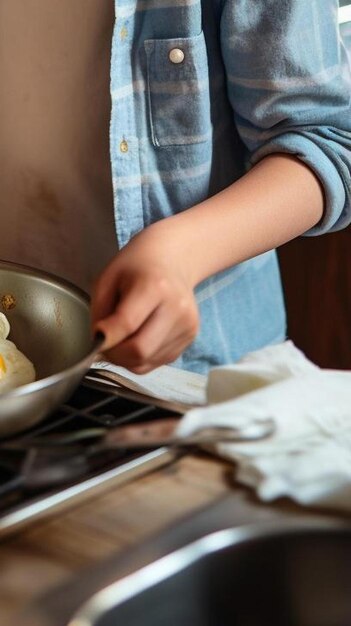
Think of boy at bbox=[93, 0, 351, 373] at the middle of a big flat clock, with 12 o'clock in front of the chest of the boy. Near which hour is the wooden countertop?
The wooden countertop is roughly at 11 o'clock from the boy.

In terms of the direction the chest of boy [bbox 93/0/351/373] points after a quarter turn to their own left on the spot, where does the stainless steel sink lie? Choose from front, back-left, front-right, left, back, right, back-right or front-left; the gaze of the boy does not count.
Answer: front-right

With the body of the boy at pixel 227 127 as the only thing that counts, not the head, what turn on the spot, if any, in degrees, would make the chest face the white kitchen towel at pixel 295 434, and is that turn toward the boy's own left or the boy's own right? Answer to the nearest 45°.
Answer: approximately 45° to the boy's own left

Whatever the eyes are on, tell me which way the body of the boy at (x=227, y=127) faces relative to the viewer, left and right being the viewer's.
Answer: facing the viewer and to the left of the viewer
